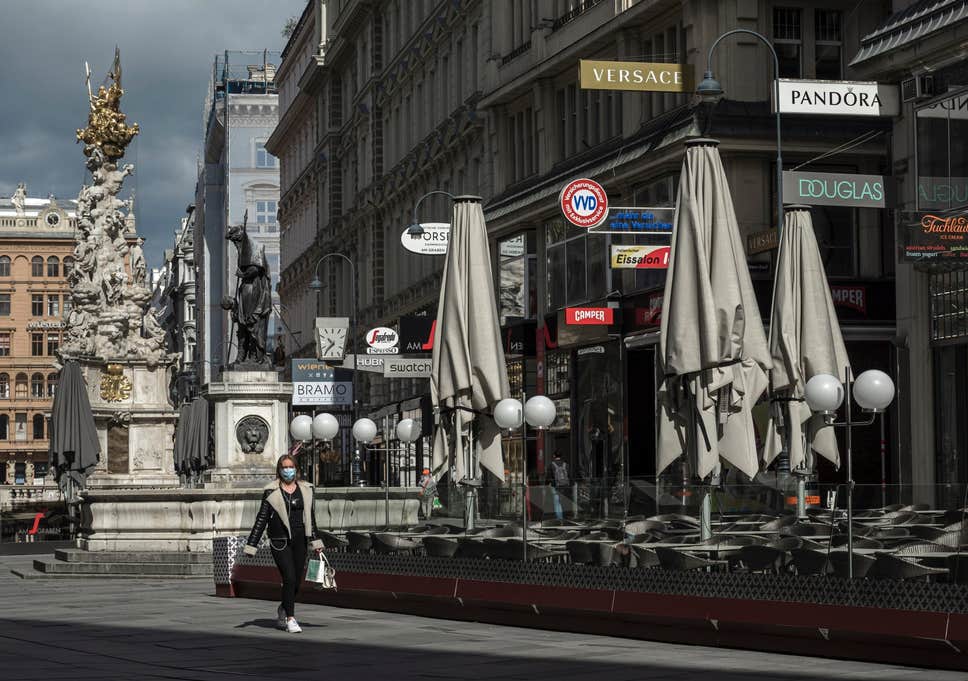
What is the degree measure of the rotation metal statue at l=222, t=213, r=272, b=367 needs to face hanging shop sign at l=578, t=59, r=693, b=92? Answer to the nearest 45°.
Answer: approximately 135° to its left

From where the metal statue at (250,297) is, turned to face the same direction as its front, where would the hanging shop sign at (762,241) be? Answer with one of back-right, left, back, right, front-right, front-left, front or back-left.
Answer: back-left

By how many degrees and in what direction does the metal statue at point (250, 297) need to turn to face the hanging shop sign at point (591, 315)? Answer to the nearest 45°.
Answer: approximately 180°

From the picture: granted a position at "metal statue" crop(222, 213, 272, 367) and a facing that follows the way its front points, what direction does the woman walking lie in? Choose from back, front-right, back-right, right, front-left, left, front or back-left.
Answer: front-left

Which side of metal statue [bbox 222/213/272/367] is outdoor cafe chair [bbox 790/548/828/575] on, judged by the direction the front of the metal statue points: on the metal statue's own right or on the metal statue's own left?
on the metal statue's own left

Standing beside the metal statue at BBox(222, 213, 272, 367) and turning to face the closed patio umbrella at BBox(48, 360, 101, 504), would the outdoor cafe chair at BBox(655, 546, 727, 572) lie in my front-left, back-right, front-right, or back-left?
back-left
